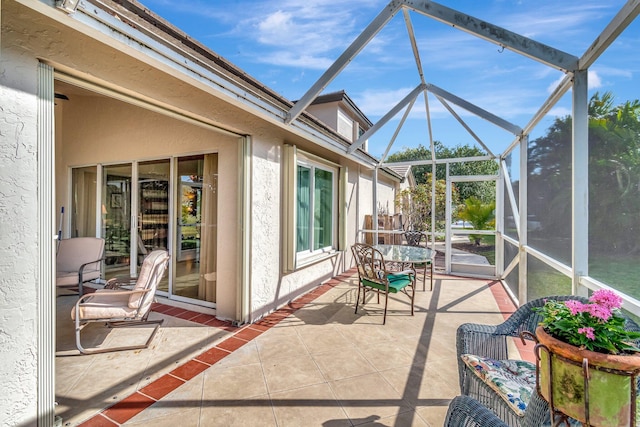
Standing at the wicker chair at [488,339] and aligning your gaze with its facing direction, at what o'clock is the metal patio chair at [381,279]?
The metal patio chair is roughly at 3 o'clock from the wicker chair.

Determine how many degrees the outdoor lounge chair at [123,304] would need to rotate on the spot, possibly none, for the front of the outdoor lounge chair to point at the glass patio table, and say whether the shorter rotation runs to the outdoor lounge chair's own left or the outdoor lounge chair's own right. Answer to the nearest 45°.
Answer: approximately 180°

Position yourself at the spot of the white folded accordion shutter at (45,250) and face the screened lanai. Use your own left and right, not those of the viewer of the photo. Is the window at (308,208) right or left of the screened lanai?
left

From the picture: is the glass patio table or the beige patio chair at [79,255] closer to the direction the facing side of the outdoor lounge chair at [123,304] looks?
the beige patio chair

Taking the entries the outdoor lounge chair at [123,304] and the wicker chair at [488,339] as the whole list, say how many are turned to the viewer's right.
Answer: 0

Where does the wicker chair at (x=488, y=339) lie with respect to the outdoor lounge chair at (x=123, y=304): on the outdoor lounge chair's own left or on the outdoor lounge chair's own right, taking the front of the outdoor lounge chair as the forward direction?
on the outdoor lounge chair's own left

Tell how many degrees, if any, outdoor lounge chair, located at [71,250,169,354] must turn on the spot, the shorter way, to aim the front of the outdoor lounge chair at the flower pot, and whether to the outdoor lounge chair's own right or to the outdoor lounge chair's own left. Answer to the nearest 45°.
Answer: approximately 90° to the outdoor lounge chair's own left

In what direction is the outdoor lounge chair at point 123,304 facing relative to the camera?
to the viewer's left

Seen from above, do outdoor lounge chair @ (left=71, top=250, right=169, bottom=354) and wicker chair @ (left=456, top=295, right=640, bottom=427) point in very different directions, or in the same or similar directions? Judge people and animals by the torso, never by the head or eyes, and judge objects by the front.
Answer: same or similar directions

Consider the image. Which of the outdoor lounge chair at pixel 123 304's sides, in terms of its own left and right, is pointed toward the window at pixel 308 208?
back

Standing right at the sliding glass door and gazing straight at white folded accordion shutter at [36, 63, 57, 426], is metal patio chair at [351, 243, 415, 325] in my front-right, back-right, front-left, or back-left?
front-left

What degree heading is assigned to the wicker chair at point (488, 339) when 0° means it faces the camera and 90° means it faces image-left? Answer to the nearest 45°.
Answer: approximately 45°
